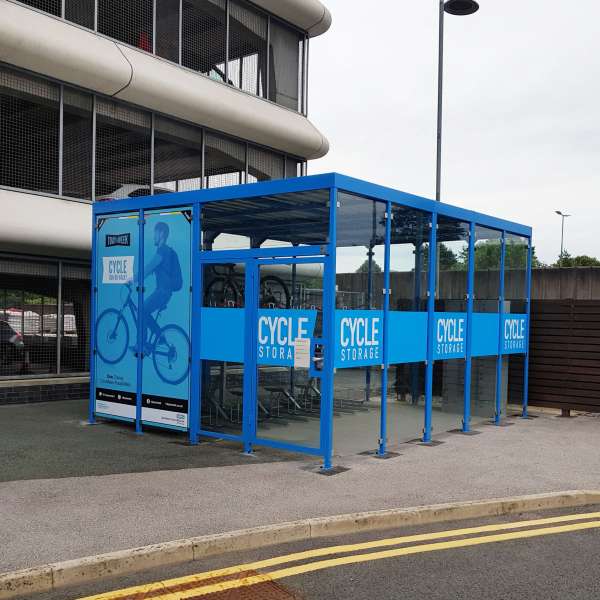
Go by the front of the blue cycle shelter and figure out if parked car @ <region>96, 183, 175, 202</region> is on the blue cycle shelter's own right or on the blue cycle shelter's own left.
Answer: on the blue cycle shelter's own right

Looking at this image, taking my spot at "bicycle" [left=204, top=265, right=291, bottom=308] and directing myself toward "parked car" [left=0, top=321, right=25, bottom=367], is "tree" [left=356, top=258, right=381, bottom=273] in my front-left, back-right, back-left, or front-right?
front-right
